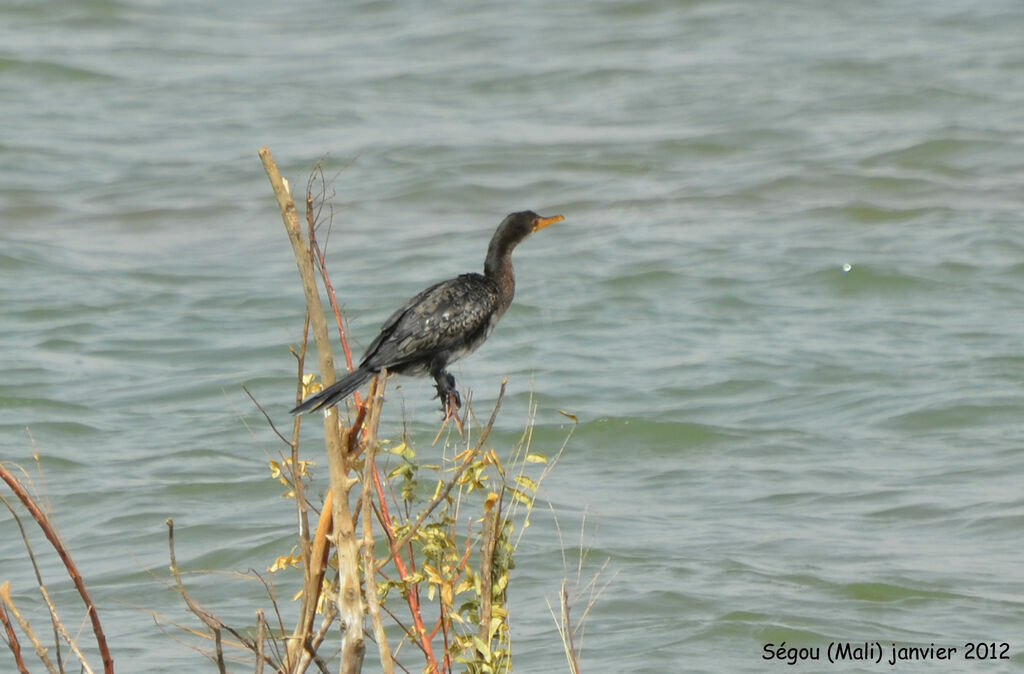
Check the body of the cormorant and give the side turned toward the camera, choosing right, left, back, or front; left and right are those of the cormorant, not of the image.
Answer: right

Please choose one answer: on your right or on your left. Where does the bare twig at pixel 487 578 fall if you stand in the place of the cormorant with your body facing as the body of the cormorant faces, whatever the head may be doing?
on your right
